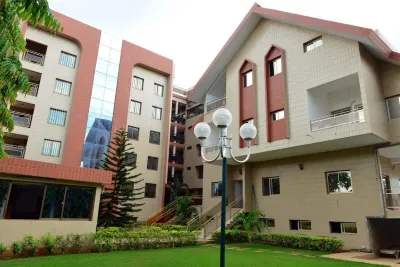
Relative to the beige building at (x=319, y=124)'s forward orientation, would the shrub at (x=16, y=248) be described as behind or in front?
in front

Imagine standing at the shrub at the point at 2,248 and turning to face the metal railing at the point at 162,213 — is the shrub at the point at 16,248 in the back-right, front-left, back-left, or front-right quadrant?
front-right

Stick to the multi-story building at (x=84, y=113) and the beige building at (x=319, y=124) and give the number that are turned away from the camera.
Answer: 0

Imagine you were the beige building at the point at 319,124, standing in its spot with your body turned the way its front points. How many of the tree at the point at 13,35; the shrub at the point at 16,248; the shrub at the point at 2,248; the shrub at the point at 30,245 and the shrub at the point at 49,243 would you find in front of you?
5

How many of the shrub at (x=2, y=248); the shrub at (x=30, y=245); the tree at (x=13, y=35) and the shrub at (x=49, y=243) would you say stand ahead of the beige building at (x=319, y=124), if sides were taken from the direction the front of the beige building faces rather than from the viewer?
4

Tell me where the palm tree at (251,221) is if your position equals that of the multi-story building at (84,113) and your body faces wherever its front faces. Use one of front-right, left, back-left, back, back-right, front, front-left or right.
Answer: front

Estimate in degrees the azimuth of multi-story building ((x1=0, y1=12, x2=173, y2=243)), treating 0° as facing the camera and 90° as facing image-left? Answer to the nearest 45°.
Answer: approximately 315°

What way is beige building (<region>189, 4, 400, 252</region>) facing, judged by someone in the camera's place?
facing the viewer and to the left of the viewer

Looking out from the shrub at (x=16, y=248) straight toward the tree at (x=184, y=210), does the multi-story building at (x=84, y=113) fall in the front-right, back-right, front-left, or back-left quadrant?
front-left

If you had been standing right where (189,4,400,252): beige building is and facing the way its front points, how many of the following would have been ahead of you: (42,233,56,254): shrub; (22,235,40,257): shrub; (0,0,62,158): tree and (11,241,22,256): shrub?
4
